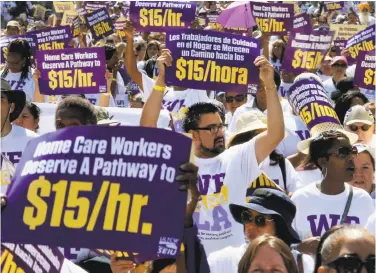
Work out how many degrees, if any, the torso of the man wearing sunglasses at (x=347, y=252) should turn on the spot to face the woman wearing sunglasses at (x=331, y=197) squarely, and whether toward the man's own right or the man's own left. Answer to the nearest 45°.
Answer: approximately 135° to the man's own left

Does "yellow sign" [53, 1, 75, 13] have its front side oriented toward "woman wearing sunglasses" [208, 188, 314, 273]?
yes

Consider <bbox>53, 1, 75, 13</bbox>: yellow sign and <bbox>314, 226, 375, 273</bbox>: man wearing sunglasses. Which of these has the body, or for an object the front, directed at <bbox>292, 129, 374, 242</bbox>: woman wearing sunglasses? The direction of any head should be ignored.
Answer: the yellow sign

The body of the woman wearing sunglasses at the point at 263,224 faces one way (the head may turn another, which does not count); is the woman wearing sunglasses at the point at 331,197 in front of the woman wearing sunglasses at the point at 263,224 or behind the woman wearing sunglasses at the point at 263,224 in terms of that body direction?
behind

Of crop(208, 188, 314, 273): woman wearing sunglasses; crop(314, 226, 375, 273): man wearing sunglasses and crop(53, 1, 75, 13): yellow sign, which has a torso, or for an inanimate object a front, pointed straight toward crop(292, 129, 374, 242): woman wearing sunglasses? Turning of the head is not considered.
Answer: the yellow sign

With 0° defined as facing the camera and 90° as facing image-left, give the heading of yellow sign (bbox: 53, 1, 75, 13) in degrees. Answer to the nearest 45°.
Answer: approximately 0°

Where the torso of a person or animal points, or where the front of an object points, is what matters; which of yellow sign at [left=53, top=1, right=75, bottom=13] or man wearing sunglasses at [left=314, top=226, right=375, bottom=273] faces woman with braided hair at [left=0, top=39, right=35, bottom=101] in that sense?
the yellow sign
